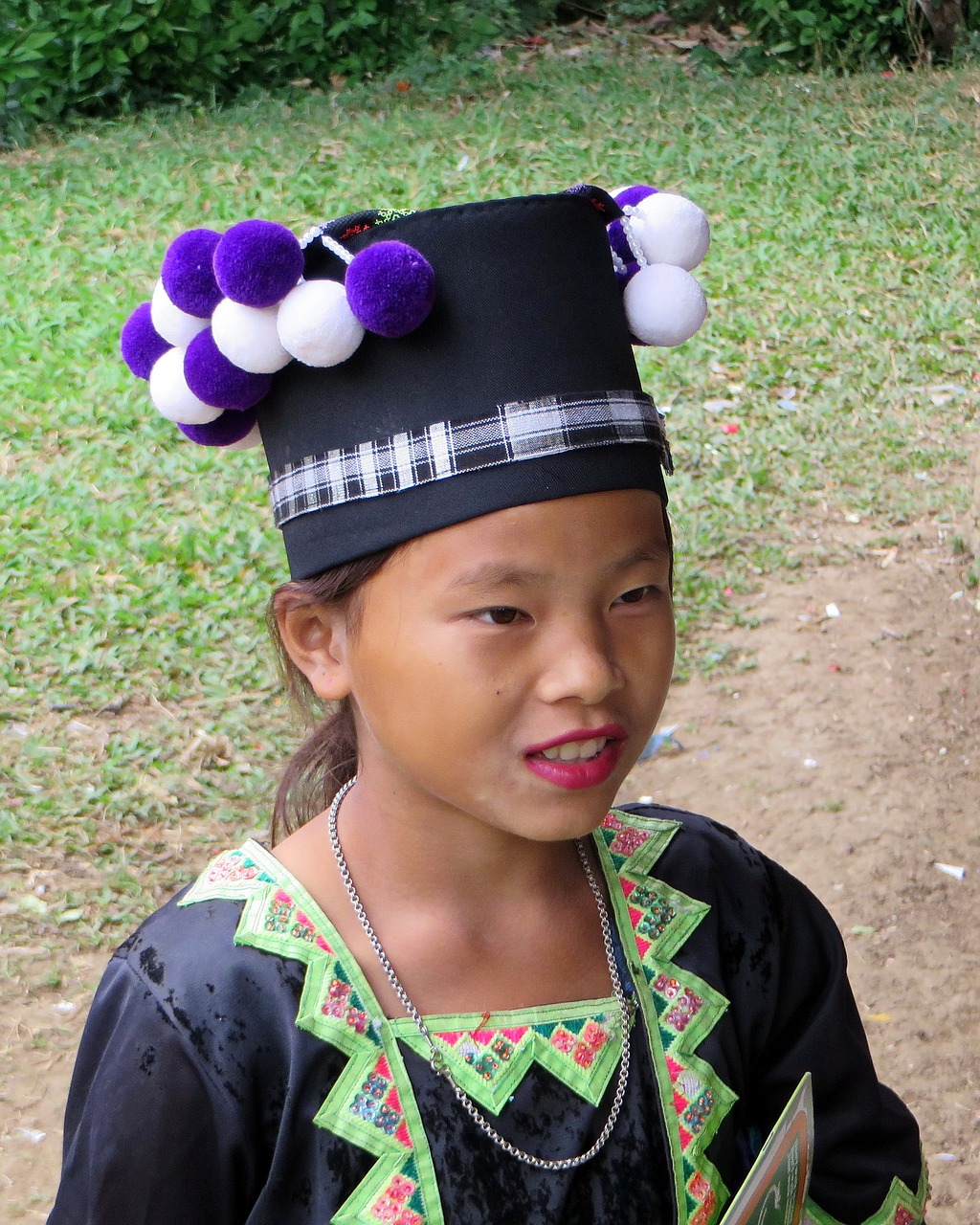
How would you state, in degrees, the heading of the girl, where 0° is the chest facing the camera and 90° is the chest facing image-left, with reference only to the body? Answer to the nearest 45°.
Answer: approximately 315°

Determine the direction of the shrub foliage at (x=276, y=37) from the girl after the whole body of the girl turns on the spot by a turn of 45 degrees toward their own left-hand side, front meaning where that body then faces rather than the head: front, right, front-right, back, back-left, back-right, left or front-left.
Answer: left

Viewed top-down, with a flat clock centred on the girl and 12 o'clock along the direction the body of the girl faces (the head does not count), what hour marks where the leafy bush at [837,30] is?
The leafy bush is roughly at 8 o'clock from the girl.

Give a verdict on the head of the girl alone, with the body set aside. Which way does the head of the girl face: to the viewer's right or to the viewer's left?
to the viewer's right
